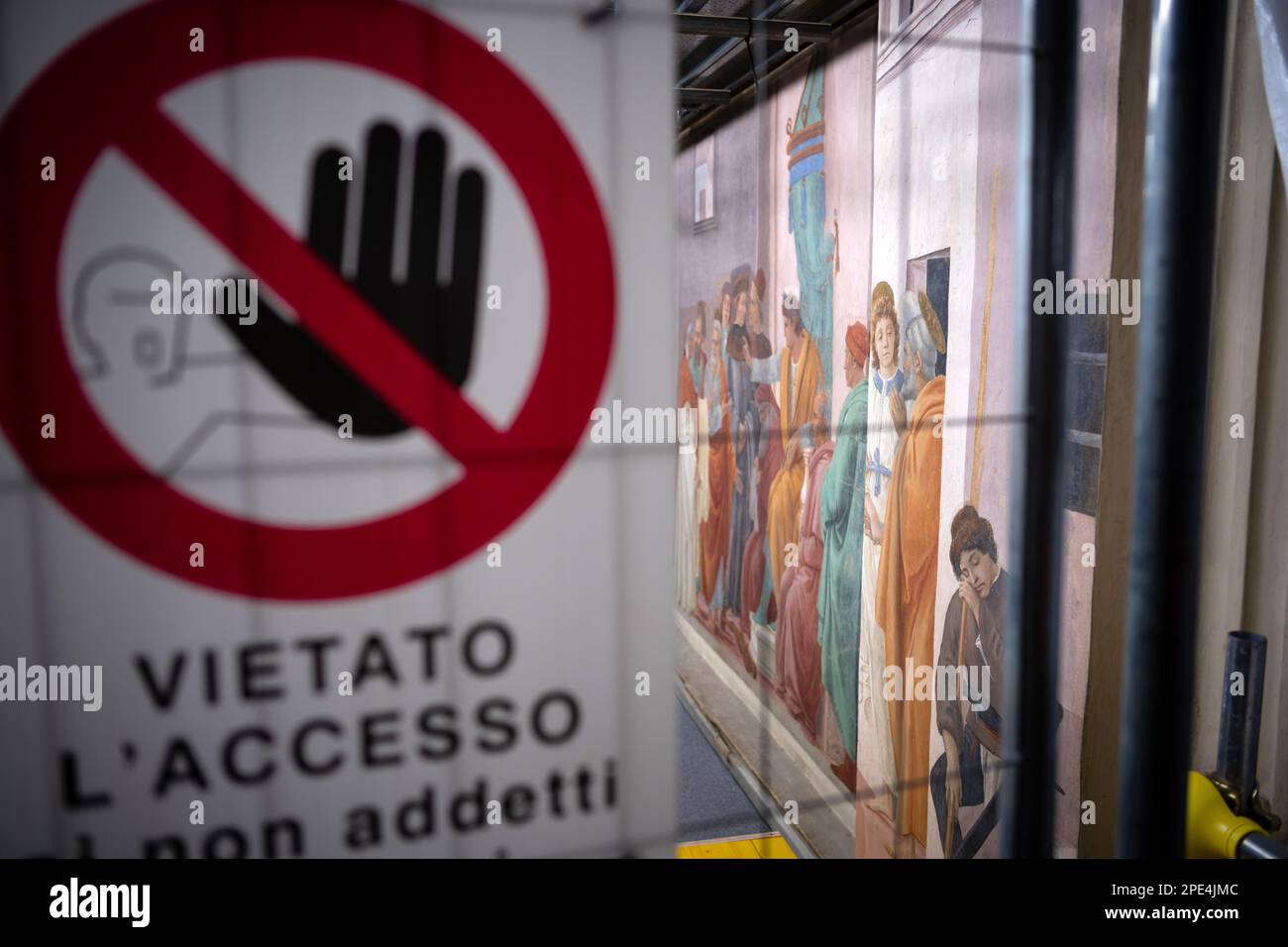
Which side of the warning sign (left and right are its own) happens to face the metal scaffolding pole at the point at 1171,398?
left

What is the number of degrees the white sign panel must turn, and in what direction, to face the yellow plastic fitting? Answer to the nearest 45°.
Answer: approximately 90° to its left

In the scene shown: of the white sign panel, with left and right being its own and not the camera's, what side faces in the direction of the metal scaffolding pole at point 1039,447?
left

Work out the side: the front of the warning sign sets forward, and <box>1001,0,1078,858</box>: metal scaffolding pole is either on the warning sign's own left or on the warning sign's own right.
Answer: on the warning sign's own left

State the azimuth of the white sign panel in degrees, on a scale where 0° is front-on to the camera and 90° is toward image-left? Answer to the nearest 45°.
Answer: approximately 0°

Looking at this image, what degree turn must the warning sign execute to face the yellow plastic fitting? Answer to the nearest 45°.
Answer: approximately 90° to its left
